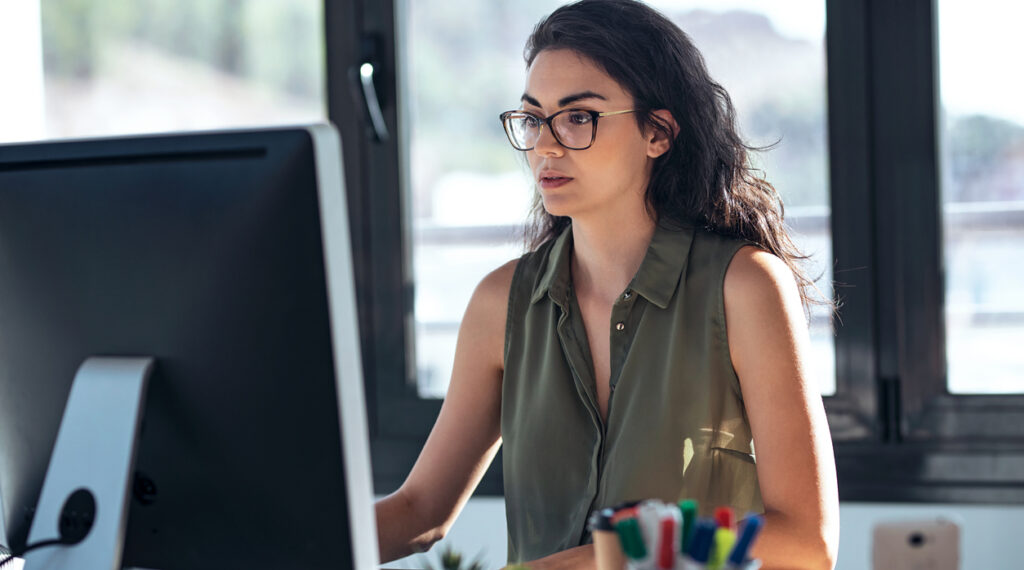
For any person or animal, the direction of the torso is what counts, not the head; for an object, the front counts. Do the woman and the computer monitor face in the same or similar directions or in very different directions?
very different directions

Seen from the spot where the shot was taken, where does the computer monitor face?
facing away from the viewer and to the right of the viewer

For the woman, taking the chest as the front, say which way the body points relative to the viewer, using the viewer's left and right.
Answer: facing the viewer and to the left of the viewer

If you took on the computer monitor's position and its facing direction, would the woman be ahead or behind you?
ahead

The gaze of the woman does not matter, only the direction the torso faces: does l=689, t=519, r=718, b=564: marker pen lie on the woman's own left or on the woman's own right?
on the woman's own left

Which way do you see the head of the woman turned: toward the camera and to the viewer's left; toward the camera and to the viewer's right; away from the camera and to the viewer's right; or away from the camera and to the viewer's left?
toward the camera and to the viewer's left

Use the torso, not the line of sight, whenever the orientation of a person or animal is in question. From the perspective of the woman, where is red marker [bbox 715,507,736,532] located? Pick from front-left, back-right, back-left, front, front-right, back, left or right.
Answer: front-left

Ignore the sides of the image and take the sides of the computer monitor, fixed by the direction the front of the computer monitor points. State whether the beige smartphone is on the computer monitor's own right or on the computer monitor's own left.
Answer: on the computer monitor's own right

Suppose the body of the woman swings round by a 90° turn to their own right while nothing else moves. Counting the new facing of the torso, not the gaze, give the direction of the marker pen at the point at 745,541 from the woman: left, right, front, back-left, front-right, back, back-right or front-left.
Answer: back-left
